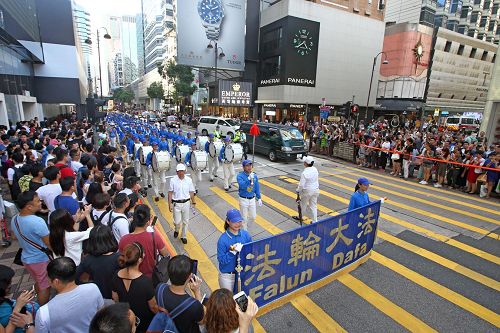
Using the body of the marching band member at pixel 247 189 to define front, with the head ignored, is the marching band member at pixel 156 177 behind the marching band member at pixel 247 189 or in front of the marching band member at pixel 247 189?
behind

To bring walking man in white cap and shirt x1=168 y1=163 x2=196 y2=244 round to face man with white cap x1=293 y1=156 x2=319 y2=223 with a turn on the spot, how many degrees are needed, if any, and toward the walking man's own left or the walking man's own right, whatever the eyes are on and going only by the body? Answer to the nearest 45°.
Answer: approximately 90° to the walking man's own left

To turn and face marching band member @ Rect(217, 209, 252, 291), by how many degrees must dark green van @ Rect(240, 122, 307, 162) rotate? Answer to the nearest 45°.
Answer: approximately 45° to its right

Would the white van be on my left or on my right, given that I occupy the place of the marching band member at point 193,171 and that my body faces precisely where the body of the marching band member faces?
on my left

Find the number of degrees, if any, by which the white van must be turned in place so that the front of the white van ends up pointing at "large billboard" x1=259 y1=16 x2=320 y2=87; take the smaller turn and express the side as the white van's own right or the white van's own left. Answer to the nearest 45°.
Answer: approximately 90° to the white van's own left

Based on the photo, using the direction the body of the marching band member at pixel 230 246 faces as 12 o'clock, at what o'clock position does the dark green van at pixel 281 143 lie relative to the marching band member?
The dark green van is roughly at 8 o'clock from the marching band member.

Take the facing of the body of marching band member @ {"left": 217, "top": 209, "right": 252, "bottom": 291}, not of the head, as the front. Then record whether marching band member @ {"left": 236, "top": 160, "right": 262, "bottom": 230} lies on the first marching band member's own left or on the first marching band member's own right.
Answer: on the first marching band member's own left
